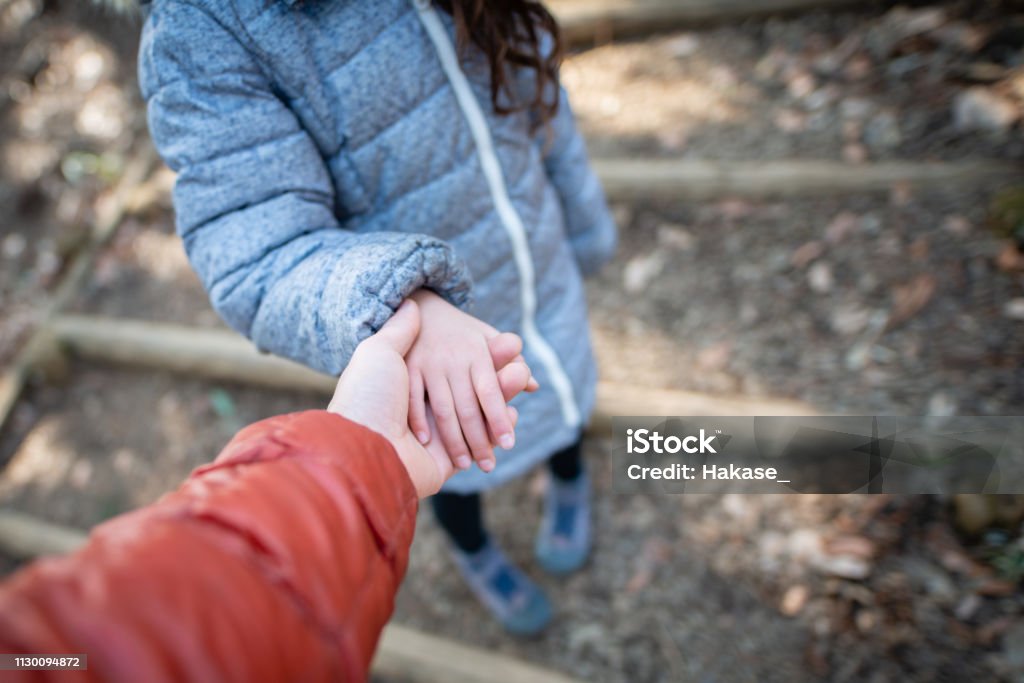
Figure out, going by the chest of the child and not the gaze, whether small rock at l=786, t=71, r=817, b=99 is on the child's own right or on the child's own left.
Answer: on the child's own left

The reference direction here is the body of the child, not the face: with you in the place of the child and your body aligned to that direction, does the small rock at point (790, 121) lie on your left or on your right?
on your left

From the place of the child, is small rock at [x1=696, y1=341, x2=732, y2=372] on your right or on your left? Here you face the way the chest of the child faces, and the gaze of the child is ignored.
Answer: on your left

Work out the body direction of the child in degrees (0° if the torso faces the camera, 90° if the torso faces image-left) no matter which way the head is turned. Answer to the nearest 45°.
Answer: approximately 315°

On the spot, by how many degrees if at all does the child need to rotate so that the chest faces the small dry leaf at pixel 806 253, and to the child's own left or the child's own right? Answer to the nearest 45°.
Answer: approximately 90° to the child's own left
